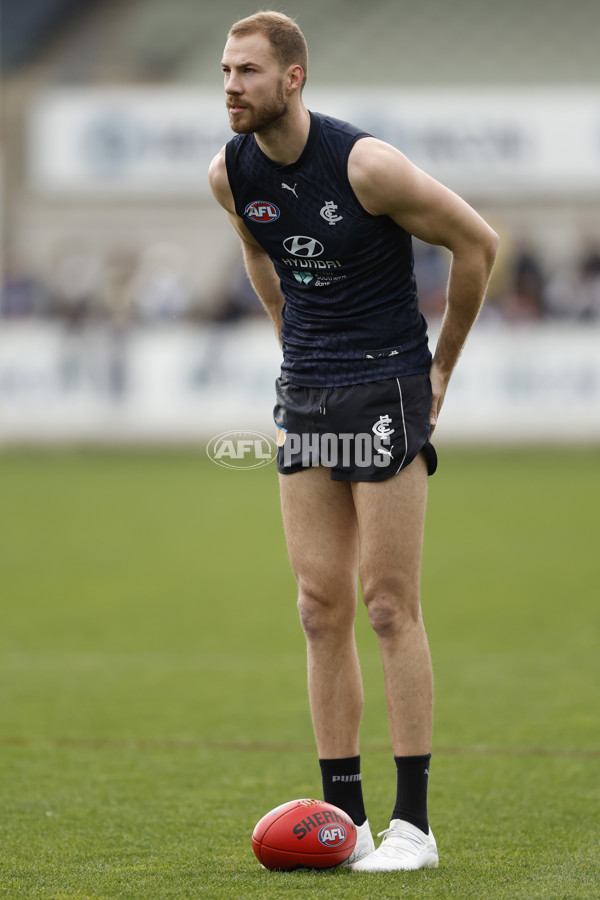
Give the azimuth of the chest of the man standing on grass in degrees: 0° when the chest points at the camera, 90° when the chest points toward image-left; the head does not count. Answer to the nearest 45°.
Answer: approximately 45°

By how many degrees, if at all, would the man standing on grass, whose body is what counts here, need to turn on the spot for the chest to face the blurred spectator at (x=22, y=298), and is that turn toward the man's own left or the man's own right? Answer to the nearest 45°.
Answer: approximately 135° to the man's own right

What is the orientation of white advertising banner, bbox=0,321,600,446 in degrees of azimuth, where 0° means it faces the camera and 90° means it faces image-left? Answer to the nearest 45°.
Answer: approximately 0°

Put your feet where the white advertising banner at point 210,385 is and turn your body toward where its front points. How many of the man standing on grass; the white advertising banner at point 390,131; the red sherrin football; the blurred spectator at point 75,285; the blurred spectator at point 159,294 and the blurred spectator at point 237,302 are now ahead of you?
2

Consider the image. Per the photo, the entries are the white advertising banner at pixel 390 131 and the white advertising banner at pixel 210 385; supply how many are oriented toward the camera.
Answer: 2

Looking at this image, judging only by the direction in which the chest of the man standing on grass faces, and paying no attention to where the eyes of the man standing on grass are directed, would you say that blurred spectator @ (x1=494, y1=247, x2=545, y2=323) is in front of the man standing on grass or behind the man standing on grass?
behind
